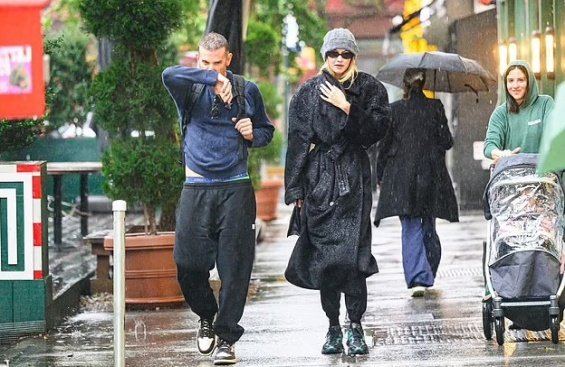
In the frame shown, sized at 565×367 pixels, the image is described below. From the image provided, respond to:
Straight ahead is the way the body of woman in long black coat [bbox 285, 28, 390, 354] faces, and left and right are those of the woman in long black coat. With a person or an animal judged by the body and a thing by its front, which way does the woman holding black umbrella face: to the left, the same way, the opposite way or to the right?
the opposite way

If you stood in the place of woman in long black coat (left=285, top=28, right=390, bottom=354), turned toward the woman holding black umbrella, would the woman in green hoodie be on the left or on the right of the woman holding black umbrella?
right

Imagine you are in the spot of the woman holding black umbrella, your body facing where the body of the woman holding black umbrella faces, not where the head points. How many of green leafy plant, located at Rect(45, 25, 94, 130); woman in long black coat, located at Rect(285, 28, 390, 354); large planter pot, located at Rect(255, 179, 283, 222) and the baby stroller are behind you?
2

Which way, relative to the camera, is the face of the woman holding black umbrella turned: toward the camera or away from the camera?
away from the camera

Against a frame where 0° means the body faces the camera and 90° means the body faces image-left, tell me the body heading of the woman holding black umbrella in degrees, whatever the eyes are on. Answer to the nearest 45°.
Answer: approximately 180°

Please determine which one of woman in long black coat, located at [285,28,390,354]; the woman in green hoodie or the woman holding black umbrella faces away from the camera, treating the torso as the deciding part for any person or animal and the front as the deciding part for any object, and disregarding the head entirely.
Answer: the woman holding black umbrella

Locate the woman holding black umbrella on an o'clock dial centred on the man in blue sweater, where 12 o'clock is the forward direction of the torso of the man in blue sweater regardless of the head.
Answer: The woman holding black umbrella is roughly at 7 o'clock from the man in blue sweater.

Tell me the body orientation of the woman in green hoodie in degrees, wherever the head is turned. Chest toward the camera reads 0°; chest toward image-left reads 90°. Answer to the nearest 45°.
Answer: approximately 0°

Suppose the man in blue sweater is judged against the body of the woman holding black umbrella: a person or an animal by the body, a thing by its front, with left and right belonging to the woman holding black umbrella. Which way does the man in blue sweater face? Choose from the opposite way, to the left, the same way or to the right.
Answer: the opposite way

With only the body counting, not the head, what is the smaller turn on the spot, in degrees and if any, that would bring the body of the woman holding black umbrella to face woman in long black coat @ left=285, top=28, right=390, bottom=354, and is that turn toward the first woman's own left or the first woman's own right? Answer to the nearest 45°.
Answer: approximately 180°

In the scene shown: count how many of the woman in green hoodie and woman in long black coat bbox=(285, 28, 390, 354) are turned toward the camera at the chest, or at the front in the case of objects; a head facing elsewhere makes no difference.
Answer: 2
